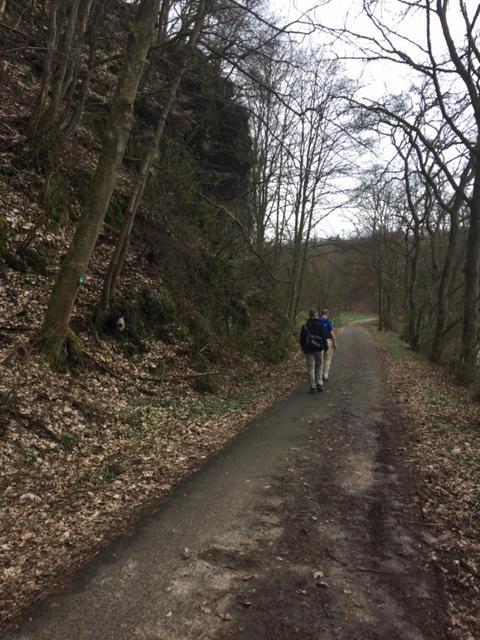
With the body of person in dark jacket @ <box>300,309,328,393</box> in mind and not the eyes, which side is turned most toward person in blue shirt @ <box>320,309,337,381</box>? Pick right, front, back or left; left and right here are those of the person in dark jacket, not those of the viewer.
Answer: front

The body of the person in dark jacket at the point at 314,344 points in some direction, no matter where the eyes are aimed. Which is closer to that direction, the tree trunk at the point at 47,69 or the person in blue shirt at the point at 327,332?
the person in blue shirt

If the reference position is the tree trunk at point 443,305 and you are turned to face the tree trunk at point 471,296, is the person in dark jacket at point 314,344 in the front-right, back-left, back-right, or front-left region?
front-right

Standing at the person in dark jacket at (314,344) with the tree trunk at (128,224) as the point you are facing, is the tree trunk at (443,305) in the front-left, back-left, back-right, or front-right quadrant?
back-right

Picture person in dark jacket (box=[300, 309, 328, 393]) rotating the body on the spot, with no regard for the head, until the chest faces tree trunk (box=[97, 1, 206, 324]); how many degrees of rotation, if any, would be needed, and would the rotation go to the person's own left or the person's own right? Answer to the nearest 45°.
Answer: approximately 90° to the person's own left

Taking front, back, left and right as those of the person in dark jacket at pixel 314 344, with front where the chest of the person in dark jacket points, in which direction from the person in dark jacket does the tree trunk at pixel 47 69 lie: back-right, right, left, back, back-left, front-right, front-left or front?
left

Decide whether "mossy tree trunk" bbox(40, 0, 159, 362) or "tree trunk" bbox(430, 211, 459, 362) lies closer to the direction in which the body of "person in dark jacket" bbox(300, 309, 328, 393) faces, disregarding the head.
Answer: the tree trunk

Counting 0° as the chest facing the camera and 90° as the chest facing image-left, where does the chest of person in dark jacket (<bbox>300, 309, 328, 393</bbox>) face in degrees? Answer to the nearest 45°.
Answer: approximately 180°

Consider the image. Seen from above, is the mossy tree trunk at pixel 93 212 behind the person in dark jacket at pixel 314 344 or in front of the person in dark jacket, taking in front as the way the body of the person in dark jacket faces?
behind

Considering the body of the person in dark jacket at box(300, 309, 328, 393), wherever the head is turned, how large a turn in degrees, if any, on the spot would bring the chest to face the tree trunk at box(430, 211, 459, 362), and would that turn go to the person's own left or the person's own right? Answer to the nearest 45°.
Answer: approximately 45° to the person's own right
